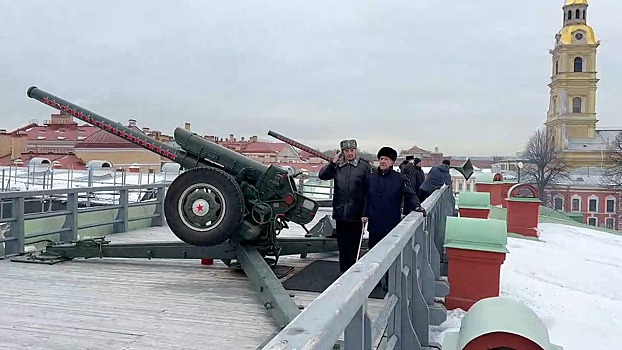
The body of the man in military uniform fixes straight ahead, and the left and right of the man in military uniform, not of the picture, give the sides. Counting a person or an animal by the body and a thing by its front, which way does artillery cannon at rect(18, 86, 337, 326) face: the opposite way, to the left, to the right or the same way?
to the right

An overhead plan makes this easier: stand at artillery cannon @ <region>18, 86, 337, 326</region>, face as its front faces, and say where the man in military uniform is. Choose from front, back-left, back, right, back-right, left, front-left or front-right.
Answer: back-left

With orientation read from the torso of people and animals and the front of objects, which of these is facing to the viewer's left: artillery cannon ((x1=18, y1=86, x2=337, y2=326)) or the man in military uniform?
the artillery cannon

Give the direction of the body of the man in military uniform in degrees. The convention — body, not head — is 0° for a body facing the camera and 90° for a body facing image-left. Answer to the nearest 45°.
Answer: approximately 0°

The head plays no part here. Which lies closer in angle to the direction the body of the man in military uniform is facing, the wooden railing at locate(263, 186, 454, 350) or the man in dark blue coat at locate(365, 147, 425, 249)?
the wooden railing

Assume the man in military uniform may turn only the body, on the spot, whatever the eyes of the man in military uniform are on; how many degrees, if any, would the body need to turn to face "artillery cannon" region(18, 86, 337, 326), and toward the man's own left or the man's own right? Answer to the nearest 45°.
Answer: approximately 135° to the man's own right

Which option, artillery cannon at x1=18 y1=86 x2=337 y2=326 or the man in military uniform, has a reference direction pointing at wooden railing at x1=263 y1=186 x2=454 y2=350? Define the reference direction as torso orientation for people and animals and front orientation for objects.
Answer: the man in military uniform

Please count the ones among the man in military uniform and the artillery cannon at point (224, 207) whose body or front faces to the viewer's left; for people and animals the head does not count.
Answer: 1

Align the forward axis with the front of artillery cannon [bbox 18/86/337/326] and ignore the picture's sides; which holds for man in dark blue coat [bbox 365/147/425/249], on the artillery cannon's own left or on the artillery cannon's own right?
on the artillery cannon's own left

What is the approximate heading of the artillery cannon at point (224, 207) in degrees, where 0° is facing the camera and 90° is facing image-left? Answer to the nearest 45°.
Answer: approximately 90°

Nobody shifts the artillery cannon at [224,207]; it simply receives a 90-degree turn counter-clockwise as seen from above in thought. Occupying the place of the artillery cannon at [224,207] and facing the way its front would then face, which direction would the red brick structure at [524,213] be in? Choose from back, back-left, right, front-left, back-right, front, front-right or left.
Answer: back-left
